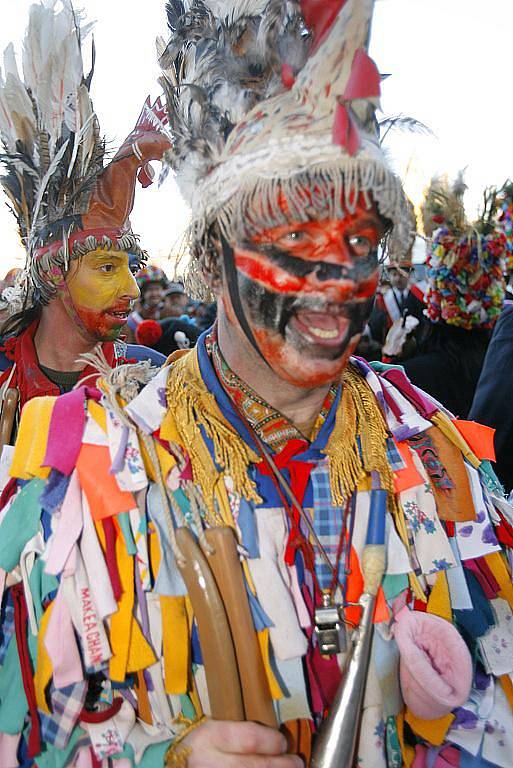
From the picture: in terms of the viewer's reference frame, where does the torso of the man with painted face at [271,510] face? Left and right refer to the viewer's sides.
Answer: facing the viewer and to the right of the viewer

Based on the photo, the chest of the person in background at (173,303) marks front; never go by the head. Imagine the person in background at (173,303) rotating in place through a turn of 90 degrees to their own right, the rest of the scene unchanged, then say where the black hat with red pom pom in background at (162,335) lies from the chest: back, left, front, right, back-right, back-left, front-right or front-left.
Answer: left

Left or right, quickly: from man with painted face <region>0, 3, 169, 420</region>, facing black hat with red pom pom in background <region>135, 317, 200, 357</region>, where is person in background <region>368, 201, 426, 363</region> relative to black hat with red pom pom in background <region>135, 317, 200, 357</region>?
right

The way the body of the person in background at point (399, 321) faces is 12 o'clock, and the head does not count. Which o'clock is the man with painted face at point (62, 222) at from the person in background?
The man with painted face is roughly at 1 o'clock from the person in background.

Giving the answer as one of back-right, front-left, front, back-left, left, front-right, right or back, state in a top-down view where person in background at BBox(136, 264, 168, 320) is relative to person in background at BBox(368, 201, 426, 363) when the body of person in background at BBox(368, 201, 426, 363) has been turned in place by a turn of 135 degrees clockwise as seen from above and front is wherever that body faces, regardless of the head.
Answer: front

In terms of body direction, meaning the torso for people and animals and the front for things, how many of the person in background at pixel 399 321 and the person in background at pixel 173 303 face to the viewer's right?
0

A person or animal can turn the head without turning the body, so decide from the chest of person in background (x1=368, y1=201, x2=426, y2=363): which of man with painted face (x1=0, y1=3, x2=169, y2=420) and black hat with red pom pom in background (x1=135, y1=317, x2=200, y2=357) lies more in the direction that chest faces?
the man with painted face

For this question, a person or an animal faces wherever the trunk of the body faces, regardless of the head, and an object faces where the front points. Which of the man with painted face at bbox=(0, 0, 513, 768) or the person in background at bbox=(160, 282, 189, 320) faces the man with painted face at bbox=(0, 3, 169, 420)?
the person in background

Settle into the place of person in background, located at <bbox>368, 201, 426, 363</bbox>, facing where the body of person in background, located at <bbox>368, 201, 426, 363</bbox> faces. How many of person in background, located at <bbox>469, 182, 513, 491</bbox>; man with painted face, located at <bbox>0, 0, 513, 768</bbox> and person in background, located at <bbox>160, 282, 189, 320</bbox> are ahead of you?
2

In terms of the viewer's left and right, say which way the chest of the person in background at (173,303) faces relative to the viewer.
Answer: facing the viewer

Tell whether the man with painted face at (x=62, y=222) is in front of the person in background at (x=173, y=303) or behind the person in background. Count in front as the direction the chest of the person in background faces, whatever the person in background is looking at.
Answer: in front

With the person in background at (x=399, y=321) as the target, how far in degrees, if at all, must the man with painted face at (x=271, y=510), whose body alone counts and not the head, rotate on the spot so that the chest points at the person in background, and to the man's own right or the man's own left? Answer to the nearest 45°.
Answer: approximately 135° to the man's own left

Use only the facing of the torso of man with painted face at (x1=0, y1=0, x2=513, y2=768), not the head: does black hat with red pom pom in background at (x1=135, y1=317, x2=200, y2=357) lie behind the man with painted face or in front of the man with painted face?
behind
